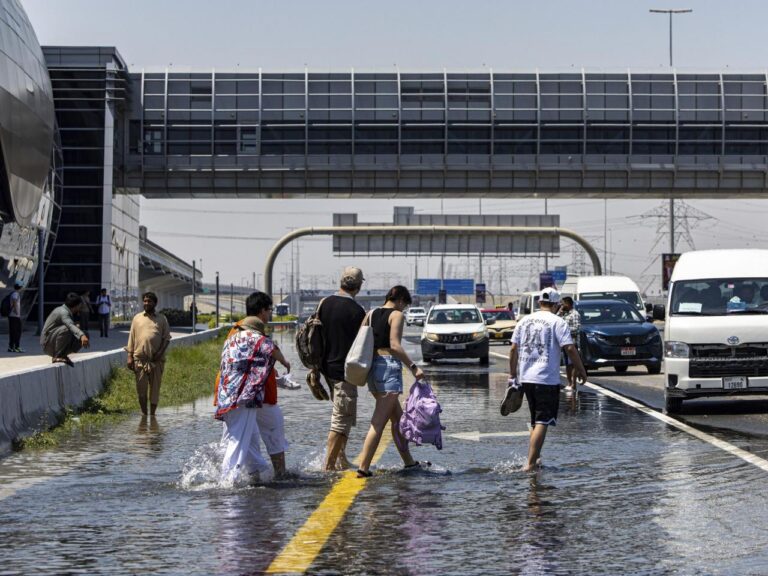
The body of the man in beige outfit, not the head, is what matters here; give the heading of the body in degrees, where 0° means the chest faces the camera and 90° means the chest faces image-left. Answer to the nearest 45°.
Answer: approximately 0°

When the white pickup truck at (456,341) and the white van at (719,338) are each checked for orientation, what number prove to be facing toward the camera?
2

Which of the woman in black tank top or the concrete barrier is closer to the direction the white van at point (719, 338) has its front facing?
the woman in black tank top

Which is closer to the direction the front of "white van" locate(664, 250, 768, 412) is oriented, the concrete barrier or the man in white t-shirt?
the man in white t-shirt

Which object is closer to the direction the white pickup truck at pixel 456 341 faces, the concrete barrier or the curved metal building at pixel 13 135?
the concrete barrier
